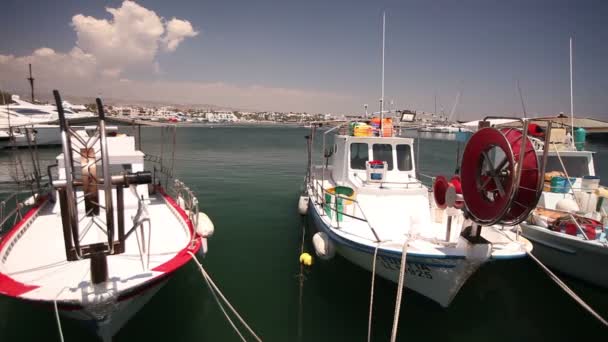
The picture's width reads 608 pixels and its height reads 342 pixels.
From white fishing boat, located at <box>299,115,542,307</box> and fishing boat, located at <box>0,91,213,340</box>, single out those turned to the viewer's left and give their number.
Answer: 0

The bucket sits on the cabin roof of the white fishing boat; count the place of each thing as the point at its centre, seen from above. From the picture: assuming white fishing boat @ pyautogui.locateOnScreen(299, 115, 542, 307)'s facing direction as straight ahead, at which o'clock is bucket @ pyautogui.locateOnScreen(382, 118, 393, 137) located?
The bucket is roughly at 7 o'clock from the white fishing boat.

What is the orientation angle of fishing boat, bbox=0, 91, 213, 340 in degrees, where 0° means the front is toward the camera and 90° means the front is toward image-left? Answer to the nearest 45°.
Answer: approximately 0°

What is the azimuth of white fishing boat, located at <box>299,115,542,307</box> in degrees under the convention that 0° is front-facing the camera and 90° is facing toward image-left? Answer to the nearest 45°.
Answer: approximately 315°

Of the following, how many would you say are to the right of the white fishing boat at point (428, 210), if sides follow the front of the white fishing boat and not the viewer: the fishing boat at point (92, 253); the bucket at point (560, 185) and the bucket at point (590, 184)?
1

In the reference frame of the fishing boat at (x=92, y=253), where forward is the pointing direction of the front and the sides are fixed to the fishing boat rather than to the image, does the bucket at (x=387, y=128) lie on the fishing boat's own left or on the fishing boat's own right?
on the fishing boat's own left

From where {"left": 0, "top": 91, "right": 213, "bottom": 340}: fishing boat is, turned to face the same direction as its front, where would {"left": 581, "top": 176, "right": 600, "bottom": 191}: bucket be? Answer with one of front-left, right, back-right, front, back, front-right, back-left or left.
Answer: left

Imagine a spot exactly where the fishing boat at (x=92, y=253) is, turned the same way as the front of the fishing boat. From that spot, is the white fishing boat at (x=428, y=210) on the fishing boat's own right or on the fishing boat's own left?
on the fishing boat's own left

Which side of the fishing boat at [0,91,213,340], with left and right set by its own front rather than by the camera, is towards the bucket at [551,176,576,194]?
left

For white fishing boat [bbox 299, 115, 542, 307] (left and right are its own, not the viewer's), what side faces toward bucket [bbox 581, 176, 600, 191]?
left
